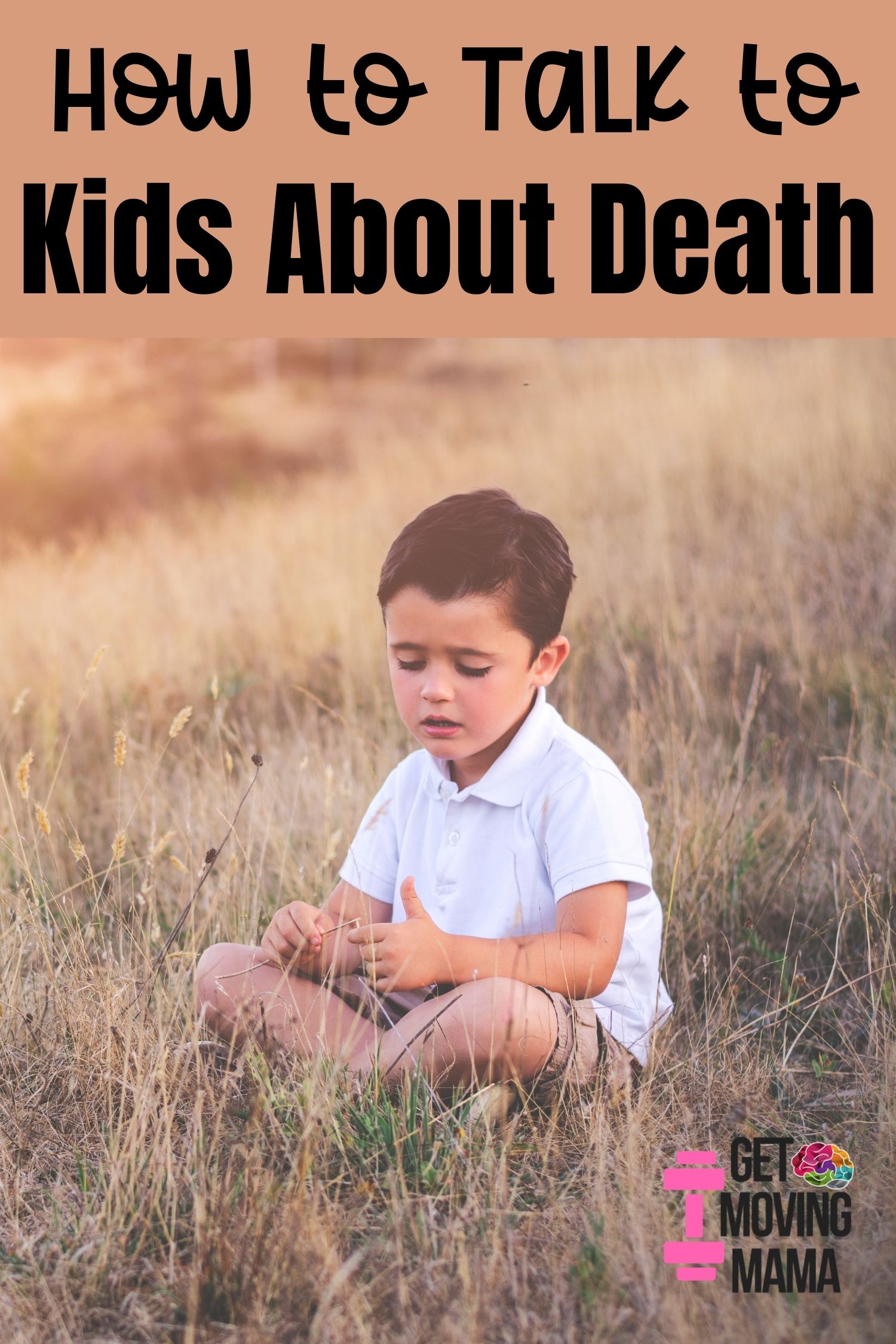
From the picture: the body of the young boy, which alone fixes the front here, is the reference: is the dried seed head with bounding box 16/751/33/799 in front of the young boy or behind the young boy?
in front

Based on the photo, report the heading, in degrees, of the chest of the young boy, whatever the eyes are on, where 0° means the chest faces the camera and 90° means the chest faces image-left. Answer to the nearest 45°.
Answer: approximately 45°

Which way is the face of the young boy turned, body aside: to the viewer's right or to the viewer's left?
to the viewer's left
